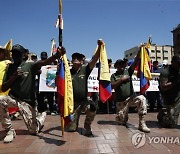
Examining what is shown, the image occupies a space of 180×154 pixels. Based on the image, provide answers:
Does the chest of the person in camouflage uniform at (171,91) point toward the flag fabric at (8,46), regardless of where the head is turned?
no

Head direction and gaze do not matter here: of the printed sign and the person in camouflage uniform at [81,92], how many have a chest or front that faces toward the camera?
2

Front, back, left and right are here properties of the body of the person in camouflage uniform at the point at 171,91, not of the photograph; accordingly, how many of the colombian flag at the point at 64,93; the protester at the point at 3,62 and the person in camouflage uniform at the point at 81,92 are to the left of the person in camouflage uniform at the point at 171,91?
0

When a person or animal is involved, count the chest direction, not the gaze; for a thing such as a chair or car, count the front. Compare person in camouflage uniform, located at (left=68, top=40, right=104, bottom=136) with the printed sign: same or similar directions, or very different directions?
same or similar directions

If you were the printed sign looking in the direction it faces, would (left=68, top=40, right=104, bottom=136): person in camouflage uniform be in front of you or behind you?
in front

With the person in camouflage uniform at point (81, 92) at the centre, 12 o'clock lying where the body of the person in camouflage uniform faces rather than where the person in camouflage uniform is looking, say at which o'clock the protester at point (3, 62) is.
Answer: The protester is roughly at 3 o'clock from the person in camouflage uniform.

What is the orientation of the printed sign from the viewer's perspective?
toward the camera

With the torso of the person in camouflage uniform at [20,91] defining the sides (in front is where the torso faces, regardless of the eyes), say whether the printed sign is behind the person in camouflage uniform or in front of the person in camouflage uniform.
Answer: behind

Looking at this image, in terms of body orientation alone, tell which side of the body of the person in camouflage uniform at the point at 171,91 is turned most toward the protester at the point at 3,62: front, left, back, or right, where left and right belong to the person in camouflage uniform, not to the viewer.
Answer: right

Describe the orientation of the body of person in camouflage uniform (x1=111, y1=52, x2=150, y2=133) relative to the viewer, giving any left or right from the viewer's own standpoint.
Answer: facing the viewer and to the right of the viewer

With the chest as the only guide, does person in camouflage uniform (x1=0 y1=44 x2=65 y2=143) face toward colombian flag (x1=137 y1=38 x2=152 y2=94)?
no

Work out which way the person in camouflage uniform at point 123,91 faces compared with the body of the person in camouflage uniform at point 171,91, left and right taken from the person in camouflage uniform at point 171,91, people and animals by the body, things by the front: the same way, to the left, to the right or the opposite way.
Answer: the same way

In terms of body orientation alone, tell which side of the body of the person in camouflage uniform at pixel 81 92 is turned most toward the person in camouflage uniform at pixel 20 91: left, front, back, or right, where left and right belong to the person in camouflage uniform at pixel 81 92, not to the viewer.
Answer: right

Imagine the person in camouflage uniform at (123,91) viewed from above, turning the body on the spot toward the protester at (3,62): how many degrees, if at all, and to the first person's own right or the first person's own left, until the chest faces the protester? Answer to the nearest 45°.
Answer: approximately 90° to the first person's own right

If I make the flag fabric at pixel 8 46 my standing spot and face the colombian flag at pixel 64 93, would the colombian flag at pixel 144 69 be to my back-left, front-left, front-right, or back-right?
front-left

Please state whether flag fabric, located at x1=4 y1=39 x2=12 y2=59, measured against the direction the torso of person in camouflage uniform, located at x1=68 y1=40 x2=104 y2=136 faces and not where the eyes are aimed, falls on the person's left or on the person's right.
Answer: on the person's right

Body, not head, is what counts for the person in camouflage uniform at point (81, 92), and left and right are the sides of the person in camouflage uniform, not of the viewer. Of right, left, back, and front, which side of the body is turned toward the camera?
front
